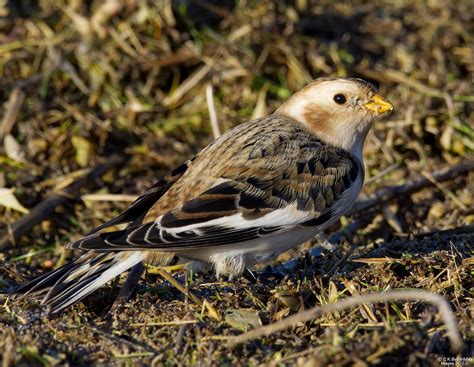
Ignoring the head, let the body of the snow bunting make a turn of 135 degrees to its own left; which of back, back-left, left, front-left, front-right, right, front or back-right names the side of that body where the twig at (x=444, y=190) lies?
right

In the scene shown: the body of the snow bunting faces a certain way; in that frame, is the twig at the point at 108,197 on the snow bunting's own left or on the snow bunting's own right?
on the snow bunting's own left

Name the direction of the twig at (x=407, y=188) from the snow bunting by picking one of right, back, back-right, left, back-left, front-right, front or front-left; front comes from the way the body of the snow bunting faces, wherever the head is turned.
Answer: front-left

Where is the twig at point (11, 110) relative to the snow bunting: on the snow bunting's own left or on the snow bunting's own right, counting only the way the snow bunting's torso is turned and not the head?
on the snow bunting's own left

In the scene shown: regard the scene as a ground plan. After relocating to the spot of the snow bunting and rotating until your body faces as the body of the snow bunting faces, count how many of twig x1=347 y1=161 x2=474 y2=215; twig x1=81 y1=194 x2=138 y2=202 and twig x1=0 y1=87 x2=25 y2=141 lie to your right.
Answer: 0

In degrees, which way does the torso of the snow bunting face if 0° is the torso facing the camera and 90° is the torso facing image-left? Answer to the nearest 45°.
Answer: approximately 270°

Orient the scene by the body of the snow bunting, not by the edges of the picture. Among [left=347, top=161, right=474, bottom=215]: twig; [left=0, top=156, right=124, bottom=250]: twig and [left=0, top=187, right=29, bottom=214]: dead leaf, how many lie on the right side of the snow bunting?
0

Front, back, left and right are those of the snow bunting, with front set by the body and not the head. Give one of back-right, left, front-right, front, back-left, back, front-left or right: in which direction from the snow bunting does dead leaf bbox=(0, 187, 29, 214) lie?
back-left

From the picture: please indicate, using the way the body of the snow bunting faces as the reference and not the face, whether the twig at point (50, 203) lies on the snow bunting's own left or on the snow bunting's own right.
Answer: on the snow bunting's own left

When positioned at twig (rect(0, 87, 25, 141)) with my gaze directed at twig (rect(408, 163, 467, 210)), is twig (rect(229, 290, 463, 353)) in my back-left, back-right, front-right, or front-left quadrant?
front-right

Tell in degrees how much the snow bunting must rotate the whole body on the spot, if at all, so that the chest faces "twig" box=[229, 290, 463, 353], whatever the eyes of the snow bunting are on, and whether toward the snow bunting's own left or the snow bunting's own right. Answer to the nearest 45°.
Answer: approximately 90° to the snow bunting's own right
